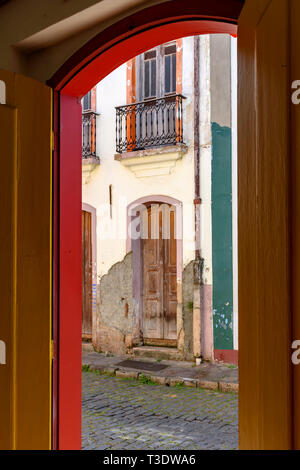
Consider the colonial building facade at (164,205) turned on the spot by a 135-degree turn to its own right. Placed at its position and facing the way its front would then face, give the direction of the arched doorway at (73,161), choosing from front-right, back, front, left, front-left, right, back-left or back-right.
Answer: back

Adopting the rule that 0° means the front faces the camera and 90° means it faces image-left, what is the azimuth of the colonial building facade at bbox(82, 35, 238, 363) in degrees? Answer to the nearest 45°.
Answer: approximately 45°
